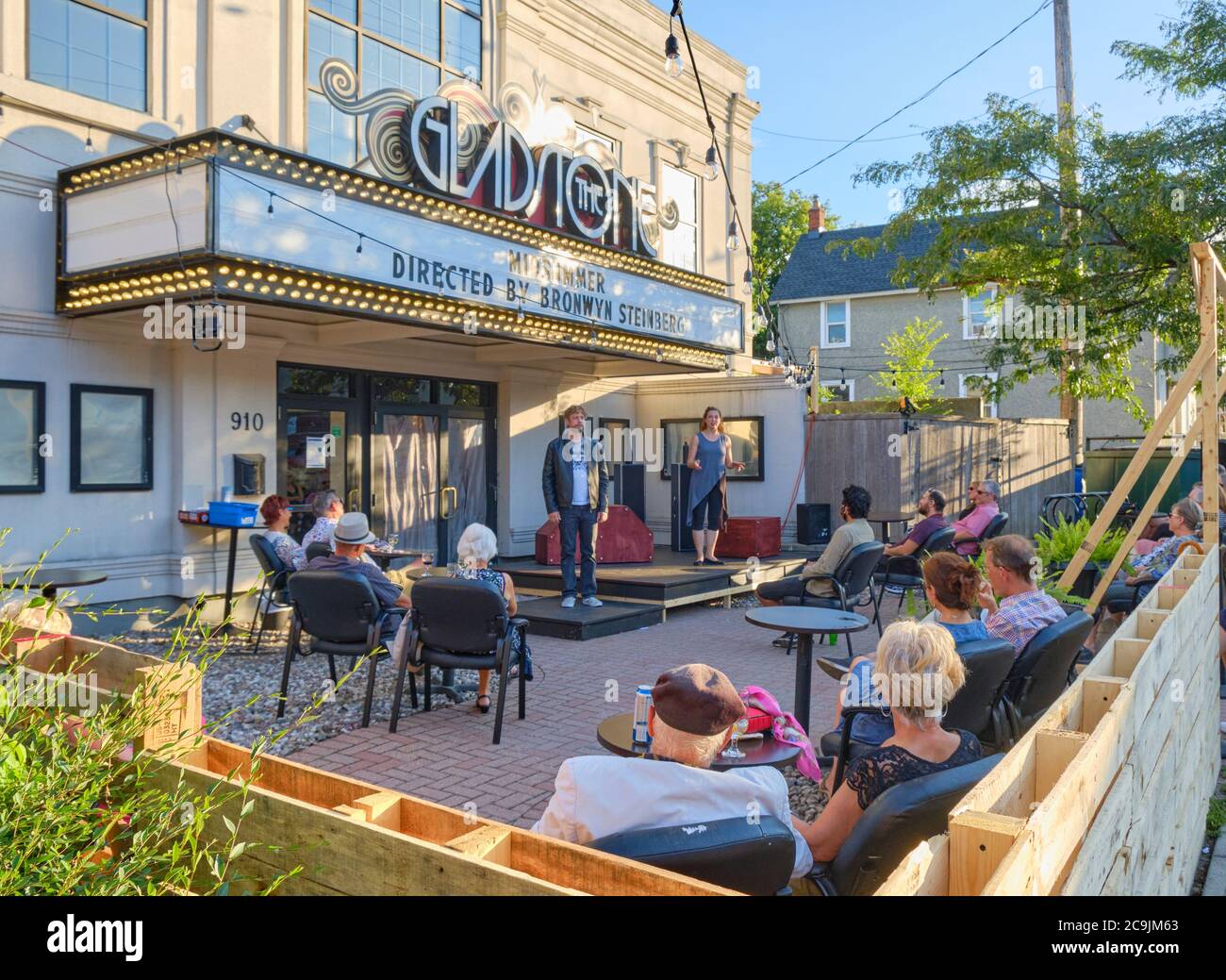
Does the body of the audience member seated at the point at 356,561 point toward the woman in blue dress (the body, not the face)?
yes

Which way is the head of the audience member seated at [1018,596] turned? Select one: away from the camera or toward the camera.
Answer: away from the camera

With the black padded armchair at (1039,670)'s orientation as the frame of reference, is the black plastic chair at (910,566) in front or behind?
in front

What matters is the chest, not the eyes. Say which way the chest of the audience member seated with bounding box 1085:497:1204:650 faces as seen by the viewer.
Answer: to the viewer's left

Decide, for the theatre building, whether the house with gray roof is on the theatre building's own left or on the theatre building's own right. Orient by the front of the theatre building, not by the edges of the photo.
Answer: on the theatre building's own left

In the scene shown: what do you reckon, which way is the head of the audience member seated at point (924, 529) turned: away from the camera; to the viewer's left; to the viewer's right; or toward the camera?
to the viewer's left

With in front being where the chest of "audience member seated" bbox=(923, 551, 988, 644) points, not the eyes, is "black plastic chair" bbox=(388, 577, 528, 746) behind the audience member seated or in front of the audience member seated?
in front

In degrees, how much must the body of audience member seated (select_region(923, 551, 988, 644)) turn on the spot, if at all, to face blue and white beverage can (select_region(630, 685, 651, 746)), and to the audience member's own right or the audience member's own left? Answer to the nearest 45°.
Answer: approximately 90° to the audience member's own left

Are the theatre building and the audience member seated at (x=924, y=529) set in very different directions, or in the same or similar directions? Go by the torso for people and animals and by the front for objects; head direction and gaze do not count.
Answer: very different directions

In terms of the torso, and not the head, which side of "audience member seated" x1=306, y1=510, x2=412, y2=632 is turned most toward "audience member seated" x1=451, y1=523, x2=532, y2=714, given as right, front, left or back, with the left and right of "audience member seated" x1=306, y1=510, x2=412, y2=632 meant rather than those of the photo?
right

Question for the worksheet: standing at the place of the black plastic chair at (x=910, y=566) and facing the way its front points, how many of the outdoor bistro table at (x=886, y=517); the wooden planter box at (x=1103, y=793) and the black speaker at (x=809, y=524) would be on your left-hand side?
1

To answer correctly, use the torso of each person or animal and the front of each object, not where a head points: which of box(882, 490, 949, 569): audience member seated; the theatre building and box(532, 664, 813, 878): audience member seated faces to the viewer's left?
box(882, 490, 949, 569): audience member seated

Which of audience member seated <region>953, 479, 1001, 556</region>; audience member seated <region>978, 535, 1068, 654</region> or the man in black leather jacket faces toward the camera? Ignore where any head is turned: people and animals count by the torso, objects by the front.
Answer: the man in black leather jacket

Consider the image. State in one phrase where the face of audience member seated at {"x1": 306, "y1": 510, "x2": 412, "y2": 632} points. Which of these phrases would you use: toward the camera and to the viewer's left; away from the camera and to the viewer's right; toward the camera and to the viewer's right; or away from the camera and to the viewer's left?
away from the camera and to the viewer's right

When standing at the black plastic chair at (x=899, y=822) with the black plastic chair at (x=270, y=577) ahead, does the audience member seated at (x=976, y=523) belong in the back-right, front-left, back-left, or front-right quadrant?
front-right

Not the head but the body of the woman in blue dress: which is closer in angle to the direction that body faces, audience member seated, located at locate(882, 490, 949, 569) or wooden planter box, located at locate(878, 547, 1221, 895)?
the wooden planter box

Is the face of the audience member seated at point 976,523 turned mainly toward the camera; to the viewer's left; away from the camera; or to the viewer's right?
to the viewer's left
